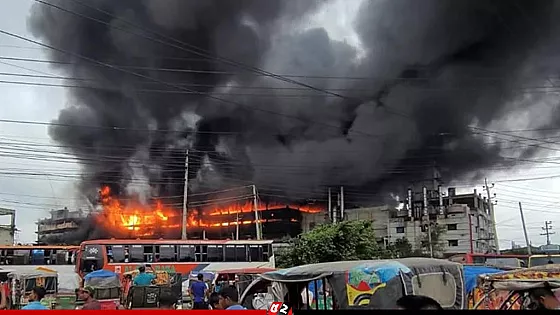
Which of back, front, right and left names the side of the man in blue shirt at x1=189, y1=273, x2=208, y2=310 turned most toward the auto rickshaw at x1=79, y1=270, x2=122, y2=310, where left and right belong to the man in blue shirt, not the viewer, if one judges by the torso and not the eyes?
left

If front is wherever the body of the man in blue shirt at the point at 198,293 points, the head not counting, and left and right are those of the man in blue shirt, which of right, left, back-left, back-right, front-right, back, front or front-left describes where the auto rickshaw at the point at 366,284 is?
back-right

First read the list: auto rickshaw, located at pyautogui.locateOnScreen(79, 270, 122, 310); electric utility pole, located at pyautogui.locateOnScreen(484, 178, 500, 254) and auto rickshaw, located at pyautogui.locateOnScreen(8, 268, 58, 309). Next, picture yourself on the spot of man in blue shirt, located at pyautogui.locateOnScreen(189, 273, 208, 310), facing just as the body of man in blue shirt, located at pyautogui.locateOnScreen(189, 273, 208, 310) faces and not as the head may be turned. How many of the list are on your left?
2

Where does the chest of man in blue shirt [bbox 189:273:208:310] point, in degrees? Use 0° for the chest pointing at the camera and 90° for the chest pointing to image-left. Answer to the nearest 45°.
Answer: approximately 180°
